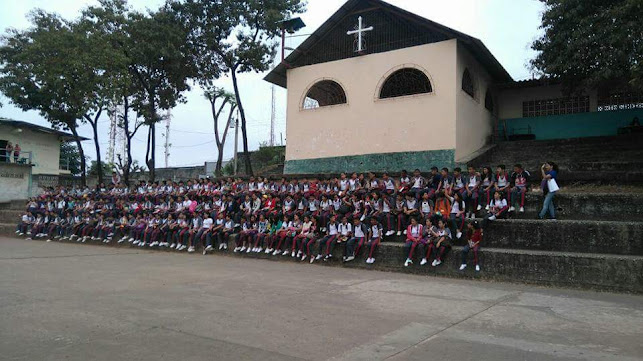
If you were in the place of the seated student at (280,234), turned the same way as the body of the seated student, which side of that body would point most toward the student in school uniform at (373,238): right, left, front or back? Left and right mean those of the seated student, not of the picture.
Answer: left

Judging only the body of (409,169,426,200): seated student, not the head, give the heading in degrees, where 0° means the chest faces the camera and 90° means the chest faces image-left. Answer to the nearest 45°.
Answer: approximately 0°

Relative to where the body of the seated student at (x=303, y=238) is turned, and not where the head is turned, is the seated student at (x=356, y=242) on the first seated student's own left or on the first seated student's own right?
on the first seated student's own left

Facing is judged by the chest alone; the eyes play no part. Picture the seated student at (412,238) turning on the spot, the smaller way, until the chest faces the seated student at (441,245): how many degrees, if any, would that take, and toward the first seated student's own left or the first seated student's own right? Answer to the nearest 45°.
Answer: approximately 90° to the first seated student's own left

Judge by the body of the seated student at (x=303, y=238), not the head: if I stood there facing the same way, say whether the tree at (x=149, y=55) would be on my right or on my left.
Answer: on my right

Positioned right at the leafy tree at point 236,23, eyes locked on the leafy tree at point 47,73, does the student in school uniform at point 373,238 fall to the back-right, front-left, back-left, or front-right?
back-left

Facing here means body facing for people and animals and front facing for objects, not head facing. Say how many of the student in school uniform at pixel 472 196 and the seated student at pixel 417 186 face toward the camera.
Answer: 2

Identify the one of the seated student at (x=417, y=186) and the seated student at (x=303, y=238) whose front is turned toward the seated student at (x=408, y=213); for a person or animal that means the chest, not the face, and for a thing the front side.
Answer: the seated student at (x=417, y=186)

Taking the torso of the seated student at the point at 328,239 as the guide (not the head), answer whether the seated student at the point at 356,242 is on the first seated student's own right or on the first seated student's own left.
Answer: on the first seated student's own left

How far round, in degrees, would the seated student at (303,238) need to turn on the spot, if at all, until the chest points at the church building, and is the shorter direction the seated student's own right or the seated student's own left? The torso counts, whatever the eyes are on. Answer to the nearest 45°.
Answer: approximately 180°
